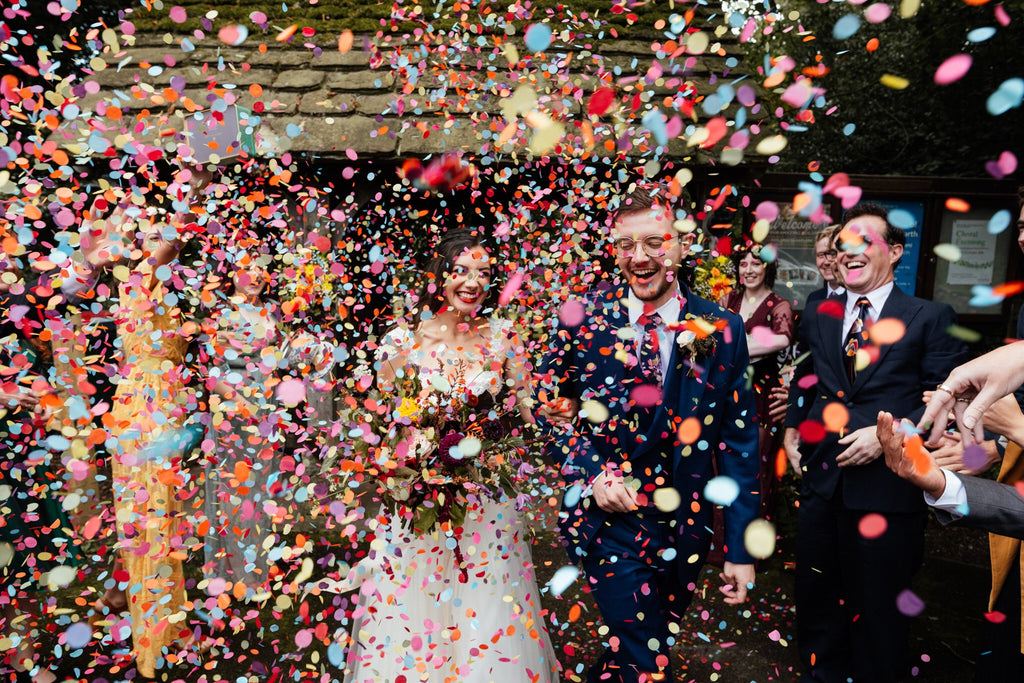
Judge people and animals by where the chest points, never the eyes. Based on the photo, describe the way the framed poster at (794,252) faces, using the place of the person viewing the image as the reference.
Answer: facing the viewer

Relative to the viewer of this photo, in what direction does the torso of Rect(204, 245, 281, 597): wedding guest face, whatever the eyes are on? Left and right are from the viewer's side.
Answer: facing the viewer and to the right of the viewer

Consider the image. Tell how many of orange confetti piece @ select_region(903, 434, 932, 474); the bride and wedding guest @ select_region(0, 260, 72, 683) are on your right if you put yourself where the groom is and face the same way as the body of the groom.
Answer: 2

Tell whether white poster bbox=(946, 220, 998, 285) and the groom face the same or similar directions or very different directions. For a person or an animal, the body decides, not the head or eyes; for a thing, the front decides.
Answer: same or similar directions

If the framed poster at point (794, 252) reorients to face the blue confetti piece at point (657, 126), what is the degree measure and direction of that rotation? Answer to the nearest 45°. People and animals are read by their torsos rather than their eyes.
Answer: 0° — it already faces it

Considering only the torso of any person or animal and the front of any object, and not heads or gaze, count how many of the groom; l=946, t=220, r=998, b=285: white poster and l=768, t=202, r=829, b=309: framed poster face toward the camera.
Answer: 3

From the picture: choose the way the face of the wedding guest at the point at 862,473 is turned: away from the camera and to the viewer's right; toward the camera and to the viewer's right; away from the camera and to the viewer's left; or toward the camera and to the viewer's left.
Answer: toward the camera and to the viewer's left

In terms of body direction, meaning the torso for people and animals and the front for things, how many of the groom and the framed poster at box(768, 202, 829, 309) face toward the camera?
2

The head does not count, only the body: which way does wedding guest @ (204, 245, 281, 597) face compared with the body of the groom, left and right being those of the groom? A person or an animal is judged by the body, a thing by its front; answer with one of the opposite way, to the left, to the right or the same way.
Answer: to the left

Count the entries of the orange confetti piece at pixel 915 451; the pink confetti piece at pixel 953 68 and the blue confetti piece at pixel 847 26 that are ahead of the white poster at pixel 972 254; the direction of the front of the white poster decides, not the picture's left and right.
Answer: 3

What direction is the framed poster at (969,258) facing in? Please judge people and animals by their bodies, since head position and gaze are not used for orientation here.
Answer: toward the camera

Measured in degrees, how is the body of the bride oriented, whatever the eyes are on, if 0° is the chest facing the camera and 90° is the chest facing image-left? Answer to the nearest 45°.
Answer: approximately 0°

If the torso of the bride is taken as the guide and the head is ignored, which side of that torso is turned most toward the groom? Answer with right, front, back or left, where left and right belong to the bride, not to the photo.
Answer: left

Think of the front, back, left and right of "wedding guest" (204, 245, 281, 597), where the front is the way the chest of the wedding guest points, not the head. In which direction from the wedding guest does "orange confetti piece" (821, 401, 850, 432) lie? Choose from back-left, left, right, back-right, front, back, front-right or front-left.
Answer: front

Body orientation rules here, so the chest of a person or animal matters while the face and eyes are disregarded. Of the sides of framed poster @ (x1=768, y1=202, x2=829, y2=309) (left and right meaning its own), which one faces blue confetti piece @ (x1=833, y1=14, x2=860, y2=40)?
front

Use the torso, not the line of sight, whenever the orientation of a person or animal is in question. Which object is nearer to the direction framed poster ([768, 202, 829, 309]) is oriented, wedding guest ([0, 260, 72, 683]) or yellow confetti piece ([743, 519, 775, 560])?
the yellow confetti piece

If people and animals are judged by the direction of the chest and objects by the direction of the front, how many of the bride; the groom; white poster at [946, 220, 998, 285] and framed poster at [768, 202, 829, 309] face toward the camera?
4

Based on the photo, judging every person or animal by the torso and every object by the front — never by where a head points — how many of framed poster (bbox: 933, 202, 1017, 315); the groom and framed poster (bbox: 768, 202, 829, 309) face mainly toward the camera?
3

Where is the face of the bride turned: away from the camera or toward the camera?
toward the camera
